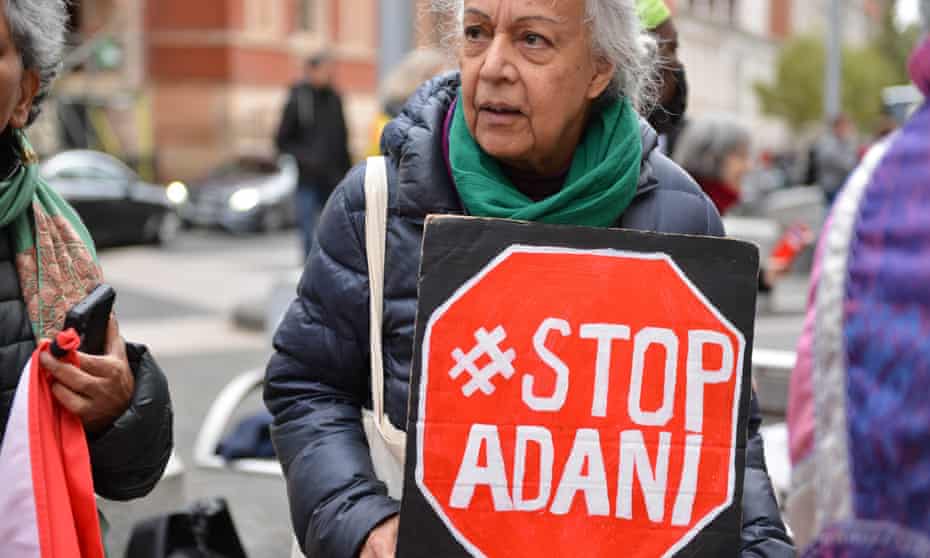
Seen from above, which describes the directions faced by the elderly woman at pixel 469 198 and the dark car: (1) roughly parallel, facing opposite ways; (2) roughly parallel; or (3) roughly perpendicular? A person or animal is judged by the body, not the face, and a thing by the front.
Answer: roughly perpendicular

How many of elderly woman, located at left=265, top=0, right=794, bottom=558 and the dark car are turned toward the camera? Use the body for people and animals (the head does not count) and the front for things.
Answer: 1

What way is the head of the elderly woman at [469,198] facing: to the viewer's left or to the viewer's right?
to the viewer's left

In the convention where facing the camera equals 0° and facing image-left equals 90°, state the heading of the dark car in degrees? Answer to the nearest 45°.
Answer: approximately 270°

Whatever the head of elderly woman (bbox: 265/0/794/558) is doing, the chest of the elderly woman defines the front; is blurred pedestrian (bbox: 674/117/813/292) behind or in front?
behind

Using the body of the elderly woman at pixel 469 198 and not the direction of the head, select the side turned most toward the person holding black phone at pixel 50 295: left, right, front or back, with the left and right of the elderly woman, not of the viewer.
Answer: right
